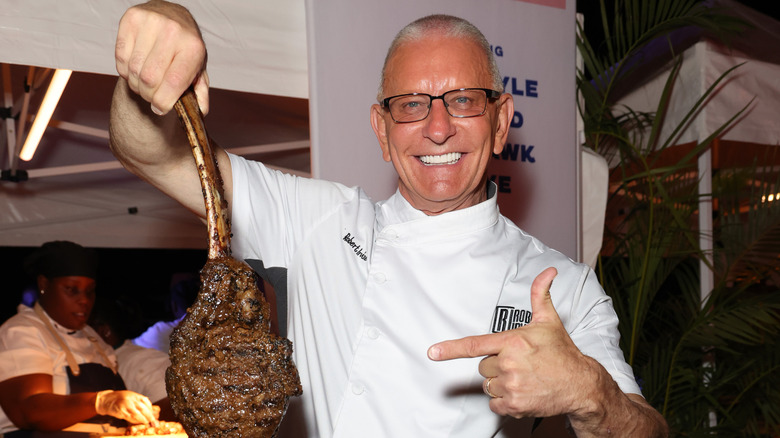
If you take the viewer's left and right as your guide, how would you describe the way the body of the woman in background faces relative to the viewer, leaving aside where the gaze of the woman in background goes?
facing the viewer and to the right of the viewer

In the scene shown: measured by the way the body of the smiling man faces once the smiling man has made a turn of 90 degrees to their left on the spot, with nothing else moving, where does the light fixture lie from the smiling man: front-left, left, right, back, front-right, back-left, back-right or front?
back-left

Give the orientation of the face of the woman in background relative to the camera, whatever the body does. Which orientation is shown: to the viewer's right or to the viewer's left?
to the viewer's right

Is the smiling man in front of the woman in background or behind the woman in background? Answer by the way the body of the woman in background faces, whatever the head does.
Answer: in front

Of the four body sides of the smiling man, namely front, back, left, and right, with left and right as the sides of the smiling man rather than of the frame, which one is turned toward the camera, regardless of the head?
front

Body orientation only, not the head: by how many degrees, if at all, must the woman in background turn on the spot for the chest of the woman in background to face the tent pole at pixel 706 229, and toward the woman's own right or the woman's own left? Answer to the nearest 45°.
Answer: approximately 45° to the woman's own left

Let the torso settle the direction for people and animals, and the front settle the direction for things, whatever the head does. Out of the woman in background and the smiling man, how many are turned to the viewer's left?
0

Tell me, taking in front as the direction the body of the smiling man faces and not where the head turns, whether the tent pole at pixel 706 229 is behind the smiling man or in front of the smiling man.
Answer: behind

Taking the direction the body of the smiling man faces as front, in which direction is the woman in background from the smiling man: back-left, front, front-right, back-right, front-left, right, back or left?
back-right

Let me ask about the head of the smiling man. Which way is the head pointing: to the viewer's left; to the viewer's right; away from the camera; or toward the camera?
toward the camera
